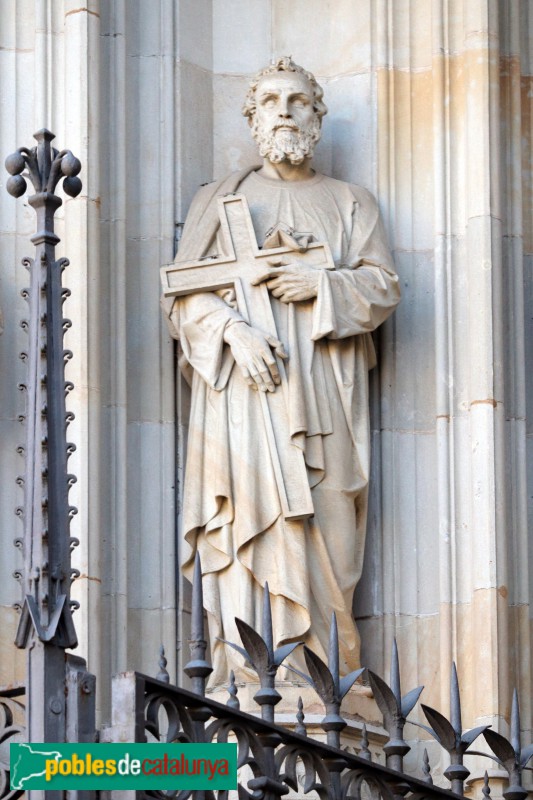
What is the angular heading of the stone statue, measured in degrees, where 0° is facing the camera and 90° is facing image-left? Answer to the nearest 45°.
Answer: approximately 0°
